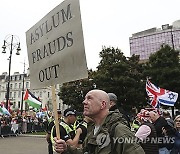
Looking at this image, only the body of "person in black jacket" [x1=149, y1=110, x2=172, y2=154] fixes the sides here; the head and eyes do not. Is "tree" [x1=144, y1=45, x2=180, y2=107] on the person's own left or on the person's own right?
on the person's own right

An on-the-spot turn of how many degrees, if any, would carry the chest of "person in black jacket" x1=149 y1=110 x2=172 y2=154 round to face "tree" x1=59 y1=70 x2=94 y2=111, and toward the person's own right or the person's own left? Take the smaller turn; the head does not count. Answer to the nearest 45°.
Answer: approximately 90° to the person's own right

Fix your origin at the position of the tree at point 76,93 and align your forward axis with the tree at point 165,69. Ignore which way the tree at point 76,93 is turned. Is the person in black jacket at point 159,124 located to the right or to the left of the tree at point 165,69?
right

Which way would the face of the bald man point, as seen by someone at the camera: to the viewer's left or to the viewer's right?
to the viewer's left
